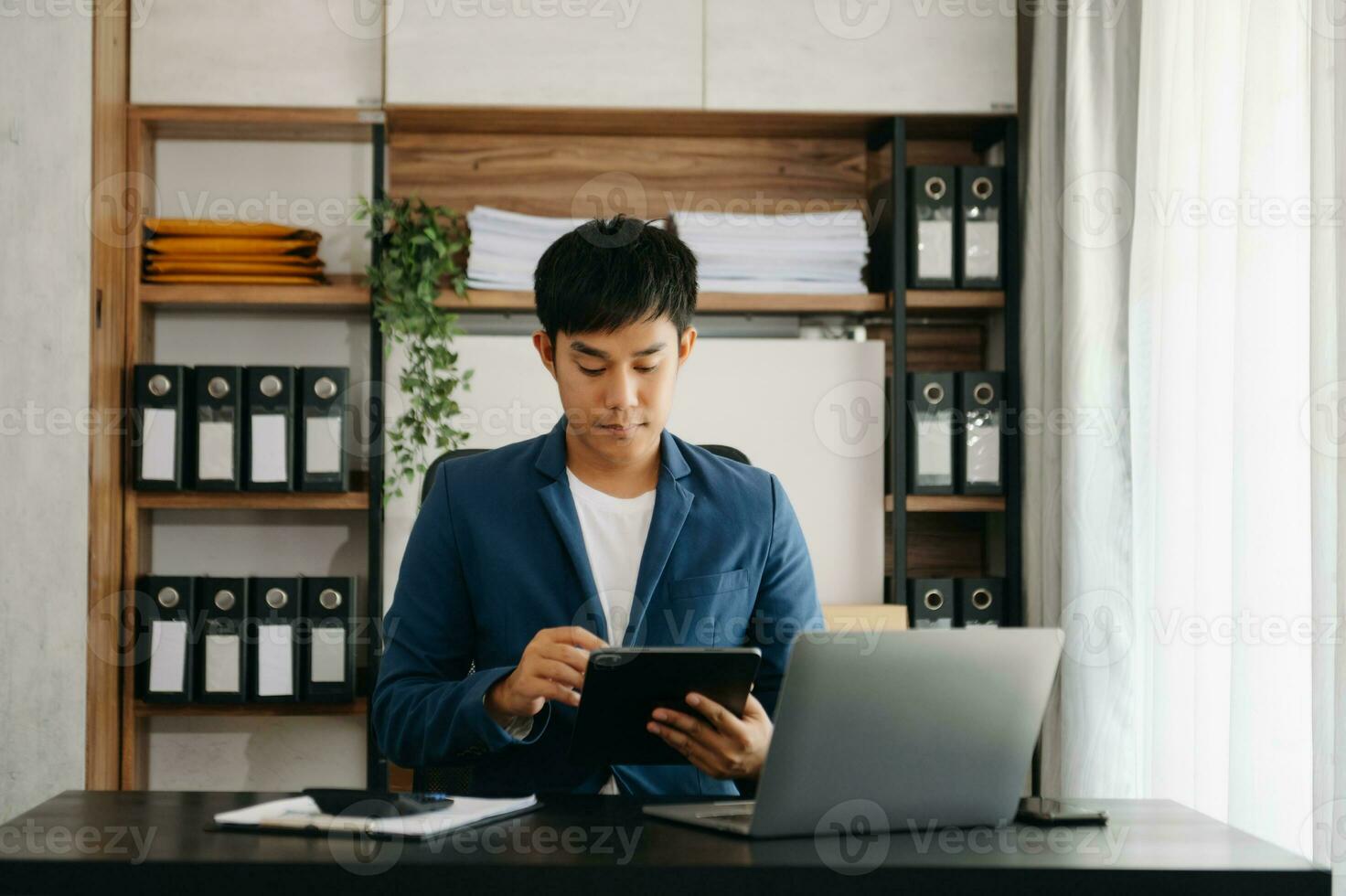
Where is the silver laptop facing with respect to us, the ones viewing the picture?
facing away from the viewer and to the left of the viewer

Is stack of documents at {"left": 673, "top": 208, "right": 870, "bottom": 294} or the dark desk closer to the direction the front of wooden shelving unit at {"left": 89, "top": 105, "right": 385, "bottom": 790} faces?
the dark desk

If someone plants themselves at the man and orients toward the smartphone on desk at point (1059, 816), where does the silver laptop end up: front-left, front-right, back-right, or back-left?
front-right

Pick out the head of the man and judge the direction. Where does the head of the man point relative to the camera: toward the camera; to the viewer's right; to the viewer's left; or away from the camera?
toward the camera

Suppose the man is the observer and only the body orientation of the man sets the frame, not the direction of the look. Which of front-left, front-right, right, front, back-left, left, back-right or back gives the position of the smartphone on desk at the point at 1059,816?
front-left

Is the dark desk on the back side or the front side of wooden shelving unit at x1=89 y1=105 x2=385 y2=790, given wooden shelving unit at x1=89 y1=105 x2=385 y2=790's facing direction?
on the front side

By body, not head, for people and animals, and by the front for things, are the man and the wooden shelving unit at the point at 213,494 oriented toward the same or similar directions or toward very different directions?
same or similar directions

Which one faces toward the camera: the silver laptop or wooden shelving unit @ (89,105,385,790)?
the wooden shelving unit

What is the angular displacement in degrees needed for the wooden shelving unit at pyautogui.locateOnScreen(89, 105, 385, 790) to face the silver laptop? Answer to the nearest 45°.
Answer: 0° — it already faces it

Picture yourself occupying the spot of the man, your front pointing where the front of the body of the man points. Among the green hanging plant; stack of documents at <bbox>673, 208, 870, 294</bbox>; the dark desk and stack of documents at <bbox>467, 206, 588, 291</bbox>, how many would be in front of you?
1

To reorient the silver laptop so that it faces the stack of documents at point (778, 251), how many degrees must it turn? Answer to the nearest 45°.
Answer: approximately 45° to its right

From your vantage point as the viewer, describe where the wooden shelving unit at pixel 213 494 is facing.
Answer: facing the viewer

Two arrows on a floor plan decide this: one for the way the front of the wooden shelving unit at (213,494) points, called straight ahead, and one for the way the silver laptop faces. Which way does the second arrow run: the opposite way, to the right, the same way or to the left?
the opposite way

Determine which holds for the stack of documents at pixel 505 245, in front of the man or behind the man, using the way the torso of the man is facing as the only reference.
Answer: behind

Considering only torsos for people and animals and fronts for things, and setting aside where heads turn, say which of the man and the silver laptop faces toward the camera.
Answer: the man
